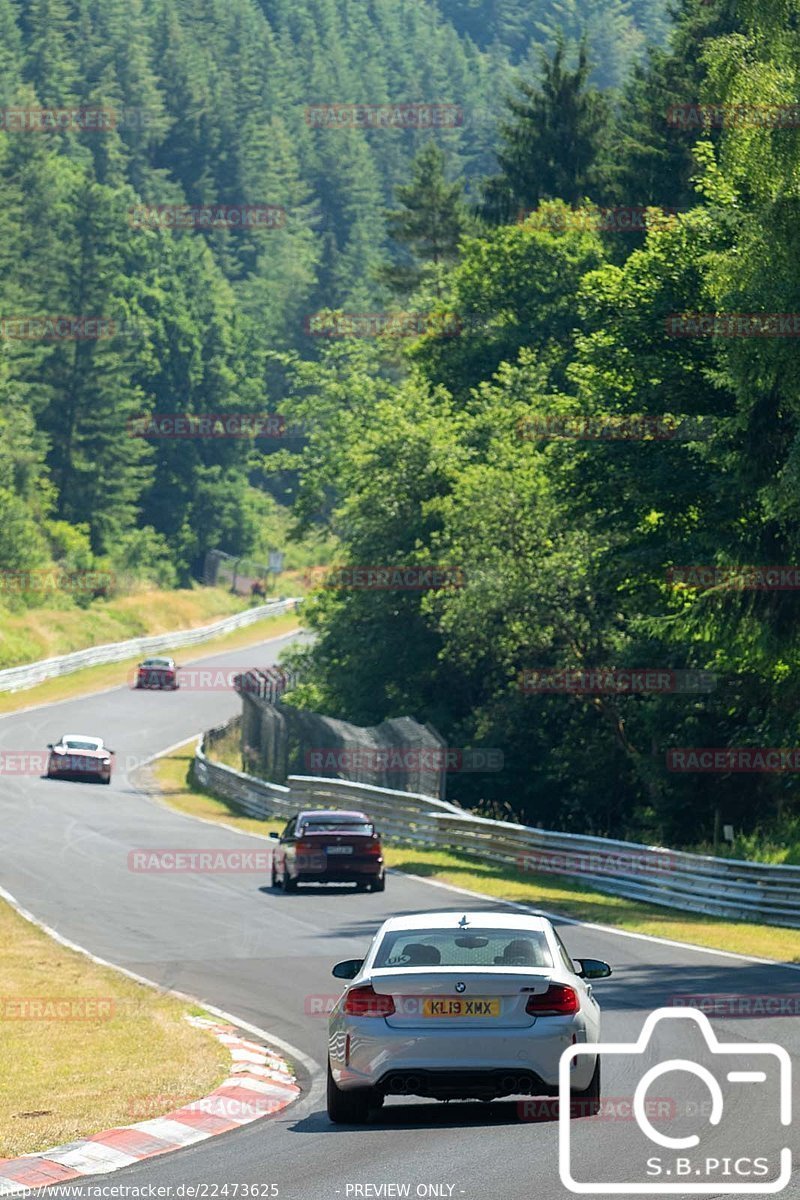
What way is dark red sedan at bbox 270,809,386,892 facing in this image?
away from the camera

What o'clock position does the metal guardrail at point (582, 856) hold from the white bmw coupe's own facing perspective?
The metal guardrail is roughly at 12 o'clock from the white bmw coupe.

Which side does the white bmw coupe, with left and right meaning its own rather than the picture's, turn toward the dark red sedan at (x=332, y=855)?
front

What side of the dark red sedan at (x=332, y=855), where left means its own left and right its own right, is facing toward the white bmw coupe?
back

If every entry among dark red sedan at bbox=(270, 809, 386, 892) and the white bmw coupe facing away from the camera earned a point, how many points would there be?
2

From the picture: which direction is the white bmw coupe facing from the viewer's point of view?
away from the camera
